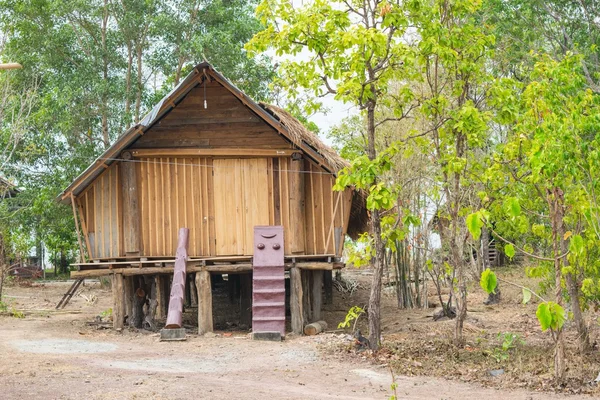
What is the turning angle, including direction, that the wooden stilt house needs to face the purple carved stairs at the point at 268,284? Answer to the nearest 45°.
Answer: approximately 45° to its left

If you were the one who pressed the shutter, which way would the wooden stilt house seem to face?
facing the viewer

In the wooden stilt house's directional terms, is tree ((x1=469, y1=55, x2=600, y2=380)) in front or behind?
in front

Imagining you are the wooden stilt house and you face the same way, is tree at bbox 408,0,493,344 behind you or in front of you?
in front

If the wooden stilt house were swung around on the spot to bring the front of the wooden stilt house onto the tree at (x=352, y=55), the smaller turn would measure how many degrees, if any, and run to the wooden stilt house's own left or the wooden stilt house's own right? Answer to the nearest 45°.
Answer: approximately 45° to the wooden stilt house's own left

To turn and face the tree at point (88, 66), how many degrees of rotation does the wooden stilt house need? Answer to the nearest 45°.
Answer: approximately 180°
